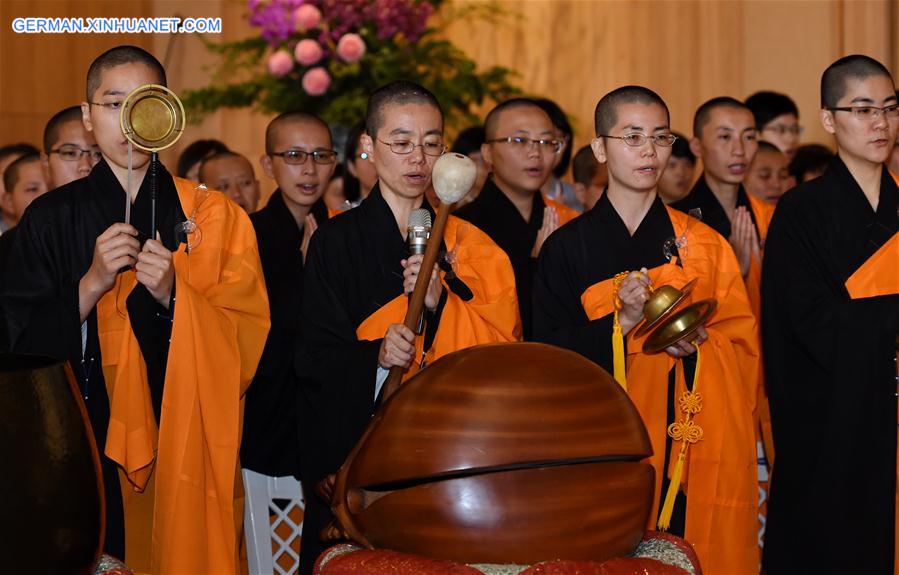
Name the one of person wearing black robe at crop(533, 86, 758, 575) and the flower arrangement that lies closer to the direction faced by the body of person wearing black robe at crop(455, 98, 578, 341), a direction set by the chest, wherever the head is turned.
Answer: the person wearing black robe

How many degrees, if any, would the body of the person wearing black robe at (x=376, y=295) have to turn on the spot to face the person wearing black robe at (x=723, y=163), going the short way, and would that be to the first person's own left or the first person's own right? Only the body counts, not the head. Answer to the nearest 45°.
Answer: approximately 90° to the first person's own left

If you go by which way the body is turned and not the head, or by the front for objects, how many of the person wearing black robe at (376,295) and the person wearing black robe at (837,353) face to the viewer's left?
0

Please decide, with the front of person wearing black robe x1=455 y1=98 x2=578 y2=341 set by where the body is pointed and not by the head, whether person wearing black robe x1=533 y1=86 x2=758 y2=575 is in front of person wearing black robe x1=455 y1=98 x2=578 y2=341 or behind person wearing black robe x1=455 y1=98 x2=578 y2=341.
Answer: in front

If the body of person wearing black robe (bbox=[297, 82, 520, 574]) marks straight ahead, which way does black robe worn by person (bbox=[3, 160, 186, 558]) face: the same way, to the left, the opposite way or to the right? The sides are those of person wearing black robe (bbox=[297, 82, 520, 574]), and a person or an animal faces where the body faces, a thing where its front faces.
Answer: the same way

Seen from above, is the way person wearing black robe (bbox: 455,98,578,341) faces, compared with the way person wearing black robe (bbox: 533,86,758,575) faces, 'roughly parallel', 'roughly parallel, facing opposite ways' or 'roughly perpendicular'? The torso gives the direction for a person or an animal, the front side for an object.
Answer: roughly parallel

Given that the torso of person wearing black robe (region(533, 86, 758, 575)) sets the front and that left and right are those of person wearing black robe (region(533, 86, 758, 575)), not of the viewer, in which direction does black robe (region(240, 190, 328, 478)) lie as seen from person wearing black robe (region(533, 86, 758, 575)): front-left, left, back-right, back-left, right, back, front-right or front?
back-right

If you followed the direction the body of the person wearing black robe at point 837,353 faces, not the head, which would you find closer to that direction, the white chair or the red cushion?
the red cushion

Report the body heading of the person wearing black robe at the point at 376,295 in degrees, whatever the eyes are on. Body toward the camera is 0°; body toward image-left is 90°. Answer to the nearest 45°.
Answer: approximately 315°

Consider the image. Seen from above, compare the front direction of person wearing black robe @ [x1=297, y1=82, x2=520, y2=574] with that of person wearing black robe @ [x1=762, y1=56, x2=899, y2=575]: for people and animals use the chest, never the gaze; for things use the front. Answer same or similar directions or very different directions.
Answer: same or similar directions

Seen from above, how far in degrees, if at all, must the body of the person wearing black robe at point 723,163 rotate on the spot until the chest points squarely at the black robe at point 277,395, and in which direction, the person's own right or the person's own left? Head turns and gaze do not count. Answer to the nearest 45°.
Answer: approximately 90° to the person's own right

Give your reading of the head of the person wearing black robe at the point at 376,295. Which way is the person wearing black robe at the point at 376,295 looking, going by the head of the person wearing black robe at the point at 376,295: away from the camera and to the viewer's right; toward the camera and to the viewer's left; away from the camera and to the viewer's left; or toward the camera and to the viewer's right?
toward the camera and to the viewer's right

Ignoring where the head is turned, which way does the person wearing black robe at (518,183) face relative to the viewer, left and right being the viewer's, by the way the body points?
facing the viewer and to the right of the viewer

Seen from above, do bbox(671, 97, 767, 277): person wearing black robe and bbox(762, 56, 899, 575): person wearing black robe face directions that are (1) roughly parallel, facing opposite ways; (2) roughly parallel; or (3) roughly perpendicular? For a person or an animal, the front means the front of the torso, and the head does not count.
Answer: roughly parallel

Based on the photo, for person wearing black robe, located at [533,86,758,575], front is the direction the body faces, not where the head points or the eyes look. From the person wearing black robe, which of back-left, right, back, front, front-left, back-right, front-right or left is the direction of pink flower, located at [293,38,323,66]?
back

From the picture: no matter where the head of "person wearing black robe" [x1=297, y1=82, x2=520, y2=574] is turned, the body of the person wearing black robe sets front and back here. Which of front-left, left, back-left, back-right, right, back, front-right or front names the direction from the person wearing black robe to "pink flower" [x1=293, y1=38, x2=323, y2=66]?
back-left

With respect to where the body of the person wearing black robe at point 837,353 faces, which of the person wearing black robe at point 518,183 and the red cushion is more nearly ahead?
the red cushion

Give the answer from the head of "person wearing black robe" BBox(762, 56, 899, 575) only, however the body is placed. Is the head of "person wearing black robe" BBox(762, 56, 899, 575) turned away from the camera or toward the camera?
toward the camera

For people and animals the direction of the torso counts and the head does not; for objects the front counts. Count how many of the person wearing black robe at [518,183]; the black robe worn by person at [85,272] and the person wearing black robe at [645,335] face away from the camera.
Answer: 0

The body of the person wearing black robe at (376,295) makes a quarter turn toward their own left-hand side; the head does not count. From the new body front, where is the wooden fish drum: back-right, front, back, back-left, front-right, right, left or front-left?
back-right
